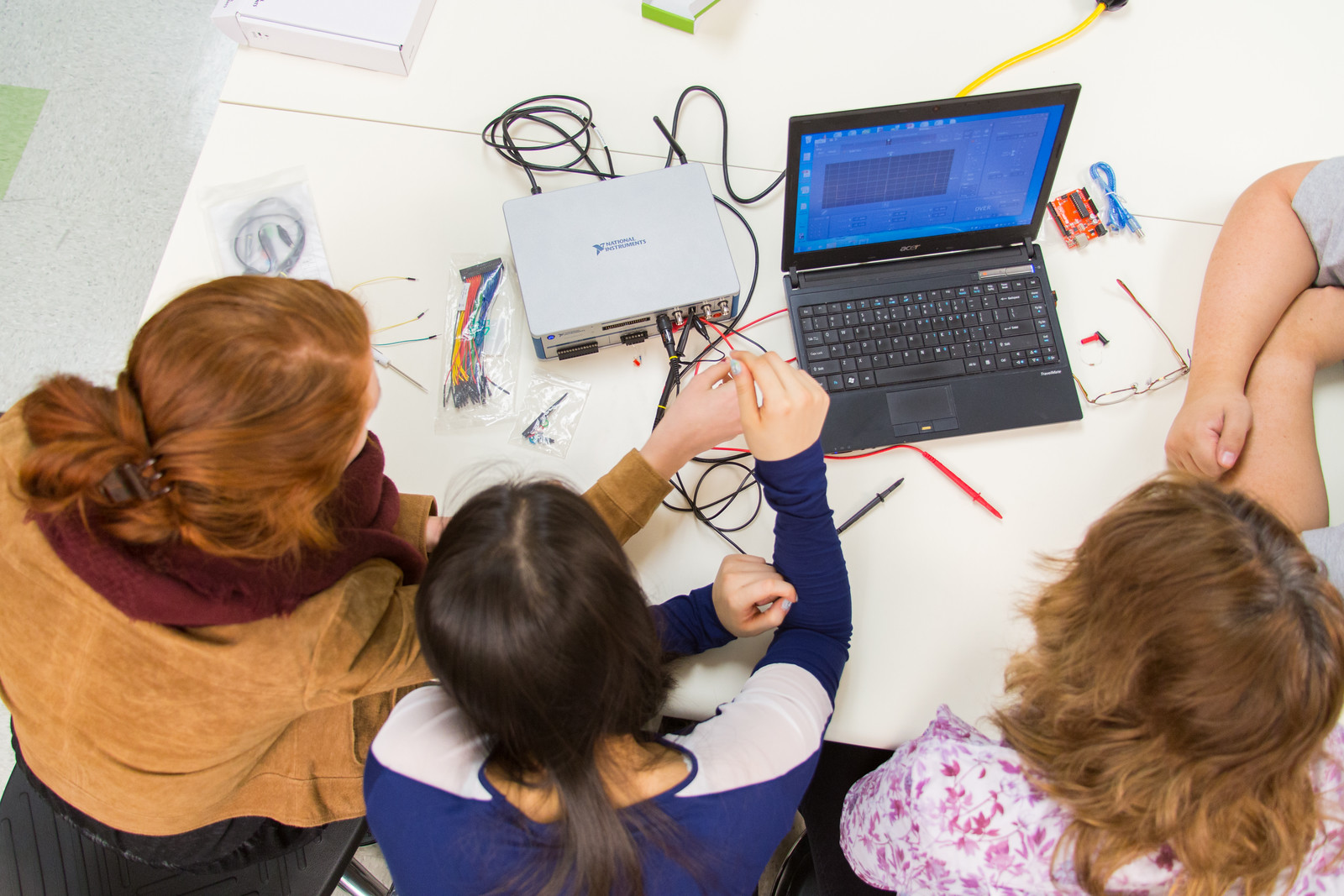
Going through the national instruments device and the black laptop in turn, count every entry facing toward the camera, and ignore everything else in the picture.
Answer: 2

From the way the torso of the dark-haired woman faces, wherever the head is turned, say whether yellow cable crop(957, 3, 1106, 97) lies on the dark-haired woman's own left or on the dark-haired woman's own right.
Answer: on the dark-haired woman's own right

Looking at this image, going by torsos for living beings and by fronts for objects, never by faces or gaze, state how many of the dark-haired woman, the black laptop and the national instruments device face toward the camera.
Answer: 2

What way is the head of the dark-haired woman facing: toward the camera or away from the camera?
away from the camera

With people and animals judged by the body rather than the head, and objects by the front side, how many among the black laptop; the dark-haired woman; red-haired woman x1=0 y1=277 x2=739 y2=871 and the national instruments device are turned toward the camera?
2

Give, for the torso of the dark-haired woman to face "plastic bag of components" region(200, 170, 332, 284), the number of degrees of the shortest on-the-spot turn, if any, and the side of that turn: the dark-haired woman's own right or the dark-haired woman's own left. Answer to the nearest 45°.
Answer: approximately 45° to the dark-haired woman's own left

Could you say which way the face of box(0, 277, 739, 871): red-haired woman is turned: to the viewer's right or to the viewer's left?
to the viewer's right

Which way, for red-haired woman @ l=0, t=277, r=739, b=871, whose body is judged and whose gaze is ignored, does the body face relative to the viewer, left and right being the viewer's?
facing away from the viewer and to the right of the viewer

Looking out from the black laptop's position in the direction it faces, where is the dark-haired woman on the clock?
The dark-haired woman is roughly at 1 o'clock from the black laptop.

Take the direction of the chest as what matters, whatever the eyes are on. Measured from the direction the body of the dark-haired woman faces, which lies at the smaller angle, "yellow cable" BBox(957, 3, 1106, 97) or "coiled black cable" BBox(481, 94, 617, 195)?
the coiled black cable

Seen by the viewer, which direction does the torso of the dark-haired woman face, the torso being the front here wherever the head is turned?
away from the camera

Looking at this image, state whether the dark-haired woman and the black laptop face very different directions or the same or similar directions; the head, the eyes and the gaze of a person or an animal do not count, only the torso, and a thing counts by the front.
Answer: very different directions
